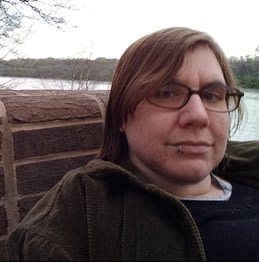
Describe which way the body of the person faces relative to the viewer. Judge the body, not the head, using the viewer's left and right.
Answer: facing the viewer and to the right of the viewer
